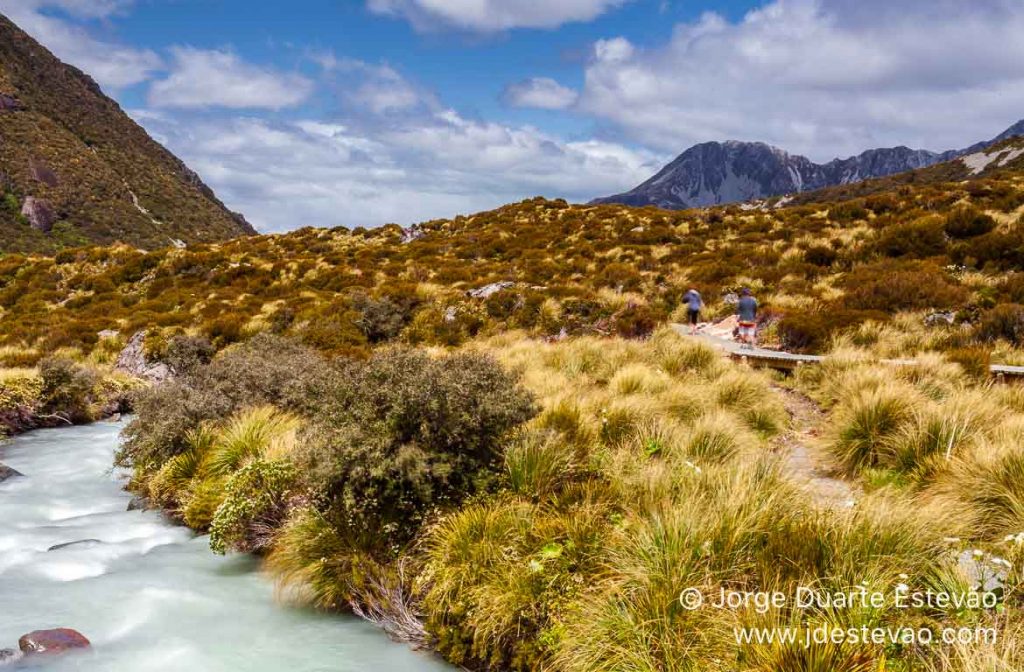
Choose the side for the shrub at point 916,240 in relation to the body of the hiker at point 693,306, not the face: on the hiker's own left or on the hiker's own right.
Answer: on the hiker's own right

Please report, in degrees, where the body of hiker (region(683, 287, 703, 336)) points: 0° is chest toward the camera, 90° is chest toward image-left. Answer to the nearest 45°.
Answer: approximately 180°

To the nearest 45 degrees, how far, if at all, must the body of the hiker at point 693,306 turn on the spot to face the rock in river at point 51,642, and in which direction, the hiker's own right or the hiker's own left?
approximately 180°

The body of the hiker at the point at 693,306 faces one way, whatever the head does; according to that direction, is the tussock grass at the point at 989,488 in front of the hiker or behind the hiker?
behind

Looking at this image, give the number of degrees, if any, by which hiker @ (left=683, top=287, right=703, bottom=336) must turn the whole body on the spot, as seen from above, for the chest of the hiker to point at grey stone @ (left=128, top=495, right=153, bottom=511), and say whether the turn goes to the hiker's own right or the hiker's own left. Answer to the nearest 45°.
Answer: approximately 135° to the hiker's own left

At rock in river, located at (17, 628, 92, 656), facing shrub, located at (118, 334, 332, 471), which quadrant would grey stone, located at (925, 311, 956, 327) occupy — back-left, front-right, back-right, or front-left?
front-right

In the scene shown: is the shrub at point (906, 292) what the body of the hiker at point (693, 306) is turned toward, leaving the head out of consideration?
no

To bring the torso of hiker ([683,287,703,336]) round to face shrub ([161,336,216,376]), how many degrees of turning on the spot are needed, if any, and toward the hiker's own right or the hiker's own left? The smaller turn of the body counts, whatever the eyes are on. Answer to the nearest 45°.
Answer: approximately 90° to the hiker's own left

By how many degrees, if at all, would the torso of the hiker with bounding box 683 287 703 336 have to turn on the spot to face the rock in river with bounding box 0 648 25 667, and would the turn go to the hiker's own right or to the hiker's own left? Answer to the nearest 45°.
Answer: approximately 180°

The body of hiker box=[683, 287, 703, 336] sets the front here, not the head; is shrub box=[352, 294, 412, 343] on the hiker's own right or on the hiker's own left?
on the hiker's own left

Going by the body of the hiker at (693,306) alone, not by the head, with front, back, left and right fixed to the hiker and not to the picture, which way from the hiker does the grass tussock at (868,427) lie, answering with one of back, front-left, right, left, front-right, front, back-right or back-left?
back

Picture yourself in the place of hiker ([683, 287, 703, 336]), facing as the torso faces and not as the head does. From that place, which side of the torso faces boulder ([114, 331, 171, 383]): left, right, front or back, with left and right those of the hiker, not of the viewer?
left

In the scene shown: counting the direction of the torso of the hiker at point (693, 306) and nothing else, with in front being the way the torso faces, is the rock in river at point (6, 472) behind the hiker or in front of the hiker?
behind

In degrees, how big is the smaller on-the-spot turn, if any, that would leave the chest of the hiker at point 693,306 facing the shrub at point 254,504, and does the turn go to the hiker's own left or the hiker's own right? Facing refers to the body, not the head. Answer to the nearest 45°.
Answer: approximately 180°

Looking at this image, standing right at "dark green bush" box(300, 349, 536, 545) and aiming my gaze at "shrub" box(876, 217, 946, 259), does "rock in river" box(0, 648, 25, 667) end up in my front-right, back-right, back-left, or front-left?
back-left

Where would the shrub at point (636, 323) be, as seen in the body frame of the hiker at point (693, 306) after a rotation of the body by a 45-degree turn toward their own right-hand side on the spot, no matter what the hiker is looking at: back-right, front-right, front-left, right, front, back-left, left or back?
back

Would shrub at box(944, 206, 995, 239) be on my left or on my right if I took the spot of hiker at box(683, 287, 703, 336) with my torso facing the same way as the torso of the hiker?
on my right
